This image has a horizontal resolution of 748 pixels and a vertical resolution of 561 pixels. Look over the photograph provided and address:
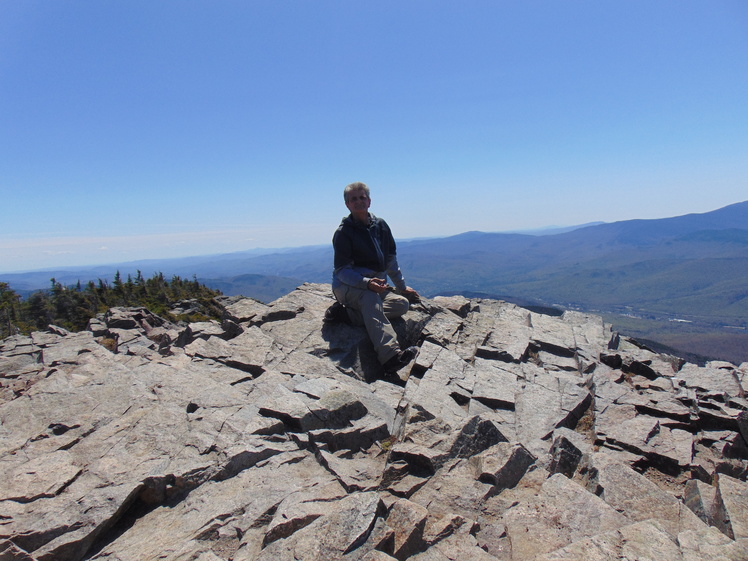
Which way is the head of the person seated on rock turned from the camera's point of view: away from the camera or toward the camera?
toward the camera
